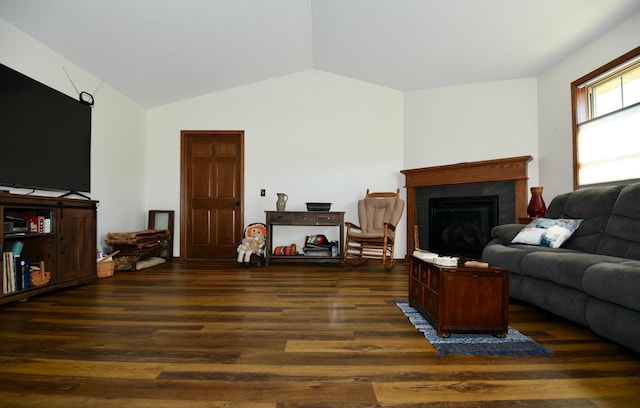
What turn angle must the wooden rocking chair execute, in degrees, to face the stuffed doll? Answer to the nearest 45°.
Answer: approximately 45° to its right

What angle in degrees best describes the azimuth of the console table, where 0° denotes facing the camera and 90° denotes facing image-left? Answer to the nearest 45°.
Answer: approximately 0°

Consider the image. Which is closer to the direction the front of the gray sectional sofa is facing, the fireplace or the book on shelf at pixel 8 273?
the book on shelf

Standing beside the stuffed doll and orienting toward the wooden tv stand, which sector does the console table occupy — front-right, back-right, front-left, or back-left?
back-left

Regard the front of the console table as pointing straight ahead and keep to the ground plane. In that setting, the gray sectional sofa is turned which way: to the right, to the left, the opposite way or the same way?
to the right

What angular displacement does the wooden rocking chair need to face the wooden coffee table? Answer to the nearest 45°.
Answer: approximately 45° to its left

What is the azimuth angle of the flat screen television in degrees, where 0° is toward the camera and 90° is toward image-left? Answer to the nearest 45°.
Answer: approximately 315°

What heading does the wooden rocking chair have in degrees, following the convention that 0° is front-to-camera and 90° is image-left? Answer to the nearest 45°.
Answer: approximately 45°

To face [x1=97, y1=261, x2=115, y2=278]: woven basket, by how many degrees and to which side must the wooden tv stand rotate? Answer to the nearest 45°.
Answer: approximately 90° to its left

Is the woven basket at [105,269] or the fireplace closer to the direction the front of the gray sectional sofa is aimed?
the woven basket

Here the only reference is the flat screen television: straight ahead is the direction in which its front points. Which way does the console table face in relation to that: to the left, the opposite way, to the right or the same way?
to the right

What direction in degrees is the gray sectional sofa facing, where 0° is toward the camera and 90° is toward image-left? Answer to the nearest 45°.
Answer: approximately 45°

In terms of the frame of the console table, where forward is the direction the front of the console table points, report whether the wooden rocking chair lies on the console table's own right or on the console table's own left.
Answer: on the console table's own left
